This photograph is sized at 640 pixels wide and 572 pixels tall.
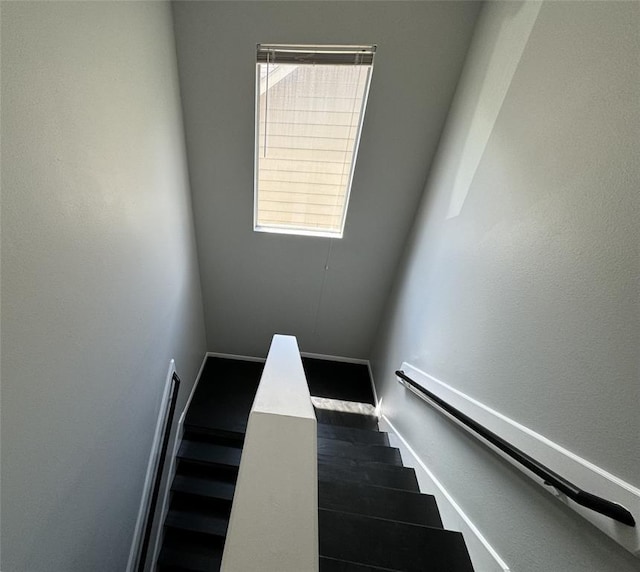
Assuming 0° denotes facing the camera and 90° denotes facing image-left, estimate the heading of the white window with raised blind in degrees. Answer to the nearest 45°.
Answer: approximately 0°

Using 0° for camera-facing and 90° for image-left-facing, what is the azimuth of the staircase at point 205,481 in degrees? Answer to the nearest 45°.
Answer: approximately 0°

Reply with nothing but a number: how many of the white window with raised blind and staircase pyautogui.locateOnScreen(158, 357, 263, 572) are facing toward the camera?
2
